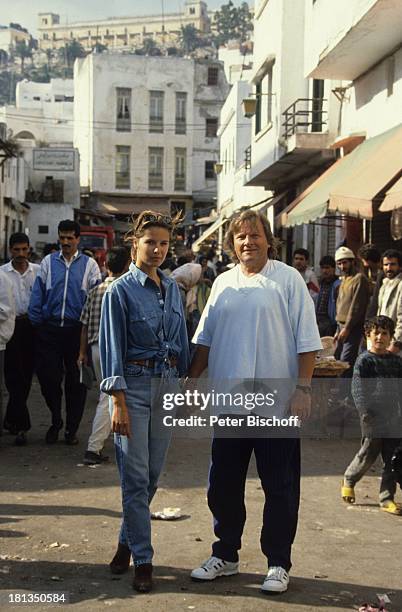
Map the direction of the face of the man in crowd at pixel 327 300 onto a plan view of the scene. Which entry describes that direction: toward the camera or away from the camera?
toward the camera

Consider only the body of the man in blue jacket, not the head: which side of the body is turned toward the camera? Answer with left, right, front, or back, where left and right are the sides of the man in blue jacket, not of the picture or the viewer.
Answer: front

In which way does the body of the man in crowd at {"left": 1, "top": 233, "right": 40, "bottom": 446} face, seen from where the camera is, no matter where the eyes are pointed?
toward the camera

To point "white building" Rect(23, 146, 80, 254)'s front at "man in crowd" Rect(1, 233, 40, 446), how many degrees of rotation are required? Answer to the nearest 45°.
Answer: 0° — it already faces them

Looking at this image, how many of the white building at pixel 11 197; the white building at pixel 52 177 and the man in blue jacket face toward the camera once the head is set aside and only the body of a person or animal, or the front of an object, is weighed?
2

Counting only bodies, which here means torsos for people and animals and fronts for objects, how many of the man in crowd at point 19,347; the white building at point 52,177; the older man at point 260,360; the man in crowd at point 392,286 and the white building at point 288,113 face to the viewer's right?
0

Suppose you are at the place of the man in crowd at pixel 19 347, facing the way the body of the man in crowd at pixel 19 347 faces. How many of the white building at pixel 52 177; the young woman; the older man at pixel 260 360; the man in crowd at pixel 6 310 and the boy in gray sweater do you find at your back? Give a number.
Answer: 1

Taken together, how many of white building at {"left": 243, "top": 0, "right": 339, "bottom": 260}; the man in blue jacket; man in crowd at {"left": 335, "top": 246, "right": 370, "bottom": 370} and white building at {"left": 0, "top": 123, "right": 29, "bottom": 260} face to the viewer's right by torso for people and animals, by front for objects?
1

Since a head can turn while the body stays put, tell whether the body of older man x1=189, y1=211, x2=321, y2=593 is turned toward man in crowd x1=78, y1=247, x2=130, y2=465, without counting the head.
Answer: no

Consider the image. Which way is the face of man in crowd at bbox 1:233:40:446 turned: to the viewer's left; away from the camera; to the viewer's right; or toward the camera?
toward the camera

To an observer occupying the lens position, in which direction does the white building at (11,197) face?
facing to the right of the viewer

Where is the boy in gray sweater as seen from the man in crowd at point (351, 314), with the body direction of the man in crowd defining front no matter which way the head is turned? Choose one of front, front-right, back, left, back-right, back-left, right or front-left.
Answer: front-left

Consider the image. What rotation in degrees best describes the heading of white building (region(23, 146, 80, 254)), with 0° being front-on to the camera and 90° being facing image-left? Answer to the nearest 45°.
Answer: approximately 0°

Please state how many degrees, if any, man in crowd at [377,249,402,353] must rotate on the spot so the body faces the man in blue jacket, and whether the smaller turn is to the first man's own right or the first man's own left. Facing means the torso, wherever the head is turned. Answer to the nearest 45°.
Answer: approximately 45° to the first man's own right
